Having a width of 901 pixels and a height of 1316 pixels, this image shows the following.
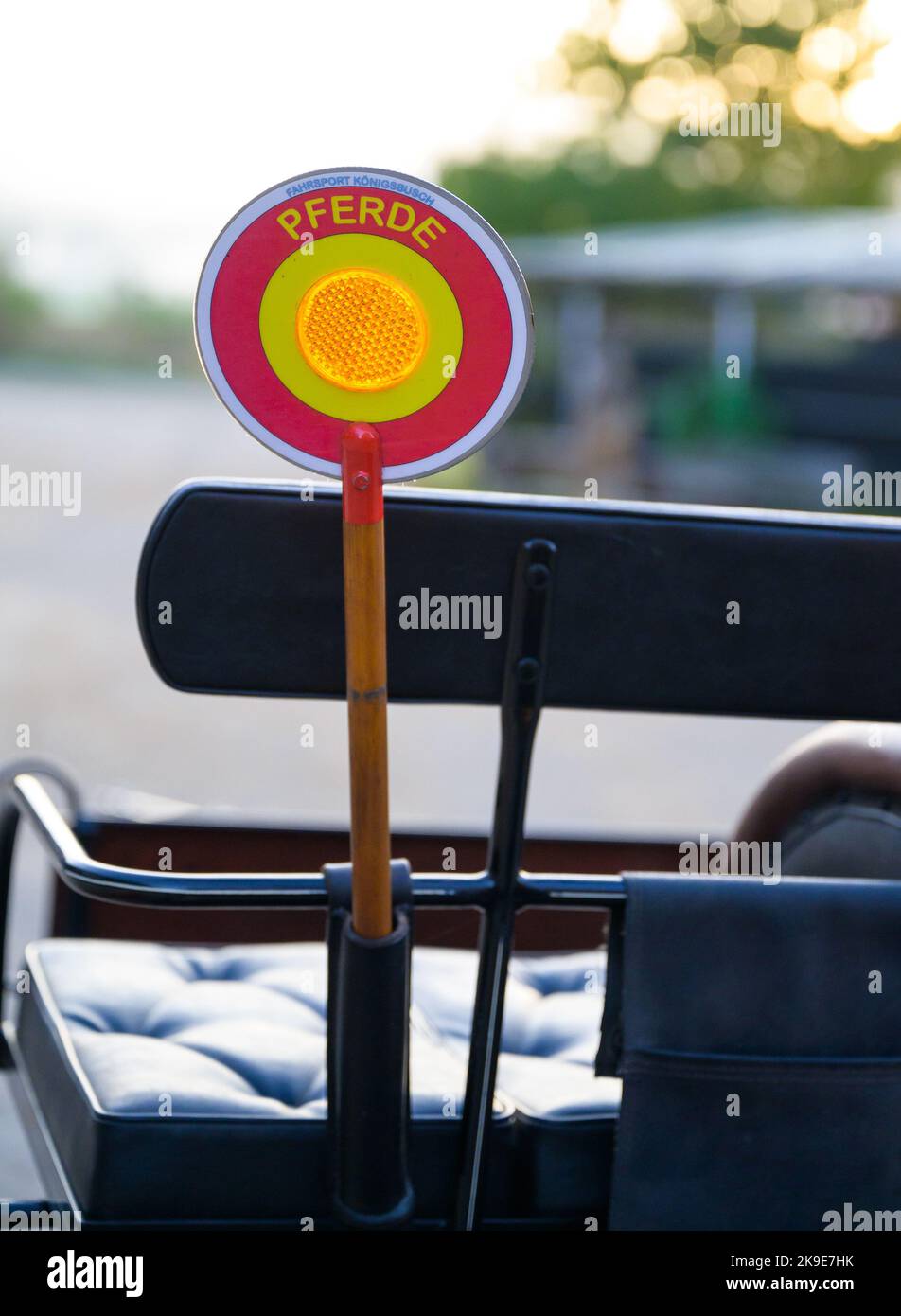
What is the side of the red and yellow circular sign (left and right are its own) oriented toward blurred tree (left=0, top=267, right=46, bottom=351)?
back

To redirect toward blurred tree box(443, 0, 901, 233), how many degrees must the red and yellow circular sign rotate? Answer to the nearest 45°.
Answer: approximately 180°

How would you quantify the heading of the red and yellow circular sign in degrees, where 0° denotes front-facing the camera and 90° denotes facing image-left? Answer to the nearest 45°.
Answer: approximately 0°
